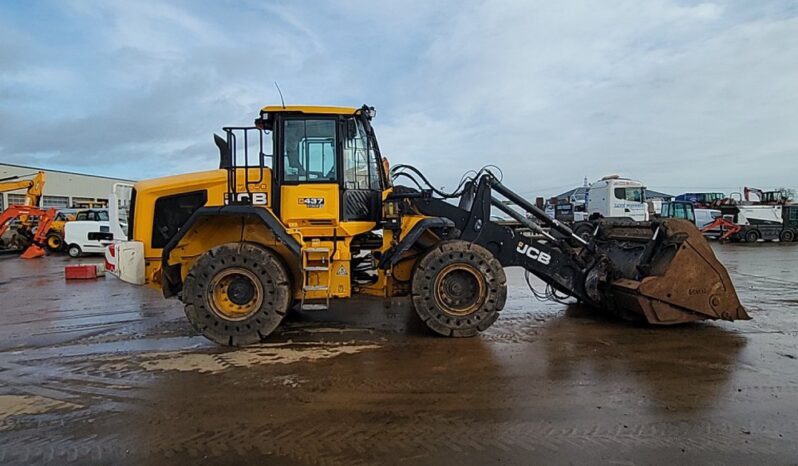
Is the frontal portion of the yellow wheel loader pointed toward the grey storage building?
no

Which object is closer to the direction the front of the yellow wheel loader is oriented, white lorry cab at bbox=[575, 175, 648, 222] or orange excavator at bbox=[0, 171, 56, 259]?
the white lorry cab

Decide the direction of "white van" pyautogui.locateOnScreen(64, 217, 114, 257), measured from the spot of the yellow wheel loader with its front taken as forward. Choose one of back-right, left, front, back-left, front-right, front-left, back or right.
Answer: back-left

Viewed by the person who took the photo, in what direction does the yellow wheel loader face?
facing to the right of the viewer

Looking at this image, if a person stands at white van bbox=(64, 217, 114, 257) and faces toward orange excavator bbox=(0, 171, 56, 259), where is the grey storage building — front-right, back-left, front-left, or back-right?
front-right

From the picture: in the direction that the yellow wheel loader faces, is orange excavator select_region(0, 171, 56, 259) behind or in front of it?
behind
